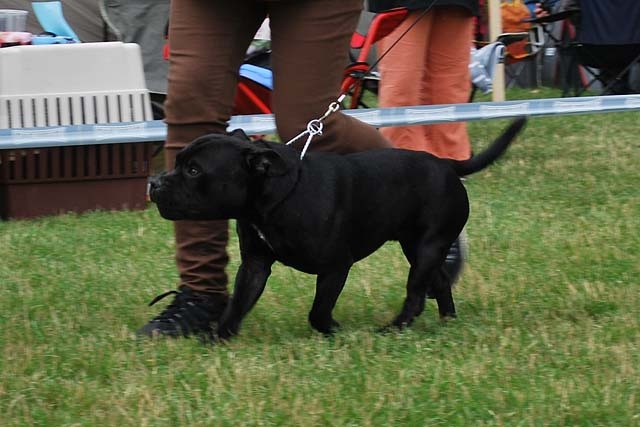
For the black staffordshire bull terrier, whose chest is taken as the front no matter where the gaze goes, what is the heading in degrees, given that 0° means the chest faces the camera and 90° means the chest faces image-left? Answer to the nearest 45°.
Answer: approximately 90°

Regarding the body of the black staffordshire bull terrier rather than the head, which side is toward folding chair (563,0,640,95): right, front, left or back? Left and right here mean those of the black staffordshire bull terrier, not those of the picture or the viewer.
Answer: right

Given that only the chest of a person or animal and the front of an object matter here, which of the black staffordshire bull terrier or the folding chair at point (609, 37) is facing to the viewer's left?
the black staffordshire bull terrier

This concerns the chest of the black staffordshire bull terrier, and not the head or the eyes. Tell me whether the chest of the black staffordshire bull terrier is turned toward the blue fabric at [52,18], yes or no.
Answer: no

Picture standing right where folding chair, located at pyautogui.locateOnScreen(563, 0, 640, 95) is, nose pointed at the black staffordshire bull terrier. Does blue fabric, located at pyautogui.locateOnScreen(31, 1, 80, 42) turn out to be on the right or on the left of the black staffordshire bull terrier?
right

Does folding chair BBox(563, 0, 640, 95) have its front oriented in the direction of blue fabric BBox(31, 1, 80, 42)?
no

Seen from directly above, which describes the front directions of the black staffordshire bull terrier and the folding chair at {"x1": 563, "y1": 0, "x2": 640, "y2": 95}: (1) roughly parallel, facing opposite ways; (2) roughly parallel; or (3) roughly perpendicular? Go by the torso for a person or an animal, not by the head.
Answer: roughly perpendicular

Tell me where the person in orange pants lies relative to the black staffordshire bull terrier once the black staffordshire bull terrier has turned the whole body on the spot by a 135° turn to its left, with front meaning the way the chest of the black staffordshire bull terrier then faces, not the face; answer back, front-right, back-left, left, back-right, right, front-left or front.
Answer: back-left

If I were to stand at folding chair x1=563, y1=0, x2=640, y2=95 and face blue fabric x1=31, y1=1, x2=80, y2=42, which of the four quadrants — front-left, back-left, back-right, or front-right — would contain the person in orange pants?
front-left

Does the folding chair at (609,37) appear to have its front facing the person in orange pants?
no

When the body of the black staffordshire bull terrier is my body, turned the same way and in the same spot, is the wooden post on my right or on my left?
on my right

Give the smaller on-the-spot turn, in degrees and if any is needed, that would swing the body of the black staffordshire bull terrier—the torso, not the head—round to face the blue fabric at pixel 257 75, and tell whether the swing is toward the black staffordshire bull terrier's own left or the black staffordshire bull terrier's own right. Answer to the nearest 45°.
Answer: approximately 90° to the black staffordshire bull terrier's own right
